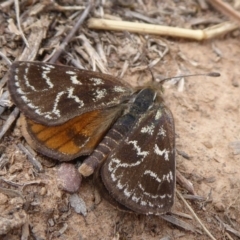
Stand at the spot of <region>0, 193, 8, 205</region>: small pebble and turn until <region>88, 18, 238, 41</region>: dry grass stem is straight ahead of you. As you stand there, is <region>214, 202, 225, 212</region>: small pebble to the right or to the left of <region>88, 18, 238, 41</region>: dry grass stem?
right

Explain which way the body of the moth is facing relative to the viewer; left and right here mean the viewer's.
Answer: facing away from the viewer and to the right of the viewer

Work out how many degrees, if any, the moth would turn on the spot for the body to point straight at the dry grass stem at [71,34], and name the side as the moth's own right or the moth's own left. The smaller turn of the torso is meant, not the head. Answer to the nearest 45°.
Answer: approximately 45° to the moth's own left

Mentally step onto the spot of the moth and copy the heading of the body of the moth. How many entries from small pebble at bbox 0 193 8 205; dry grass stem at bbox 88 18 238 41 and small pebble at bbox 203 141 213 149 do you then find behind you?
1

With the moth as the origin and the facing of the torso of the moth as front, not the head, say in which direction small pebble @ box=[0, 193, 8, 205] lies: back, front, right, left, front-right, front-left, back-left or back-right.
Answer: back

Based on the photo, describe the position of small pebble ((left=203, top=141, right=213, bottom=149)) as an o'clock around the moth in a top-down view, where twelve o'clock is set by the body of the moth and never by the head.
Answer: The small pebble is roughly at 1 o'clock from the moth.

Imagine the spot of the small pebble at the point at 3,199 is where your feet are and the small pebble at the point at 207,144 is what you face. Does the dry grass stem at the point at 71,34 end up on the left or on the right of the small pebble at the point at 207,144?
left

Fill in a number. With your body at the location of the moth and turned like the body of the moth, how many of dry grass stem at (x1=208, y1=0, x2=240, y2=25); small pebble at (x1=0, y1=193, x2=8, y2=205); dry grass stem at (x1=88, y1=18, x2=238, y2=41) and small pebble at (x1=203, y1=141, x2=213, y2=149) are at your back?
1

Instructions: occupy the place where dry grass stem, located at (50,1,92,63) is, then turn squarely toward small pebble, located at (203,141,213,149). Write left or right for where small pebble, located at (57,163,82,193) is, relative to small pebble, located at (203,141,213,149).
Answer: right

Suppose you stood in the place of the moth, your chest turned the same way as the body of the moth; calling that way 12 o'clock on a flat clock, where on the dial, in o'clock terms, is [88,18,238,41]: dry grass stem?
The dry grass stem is roughly at 11 o'clock from the moth.
